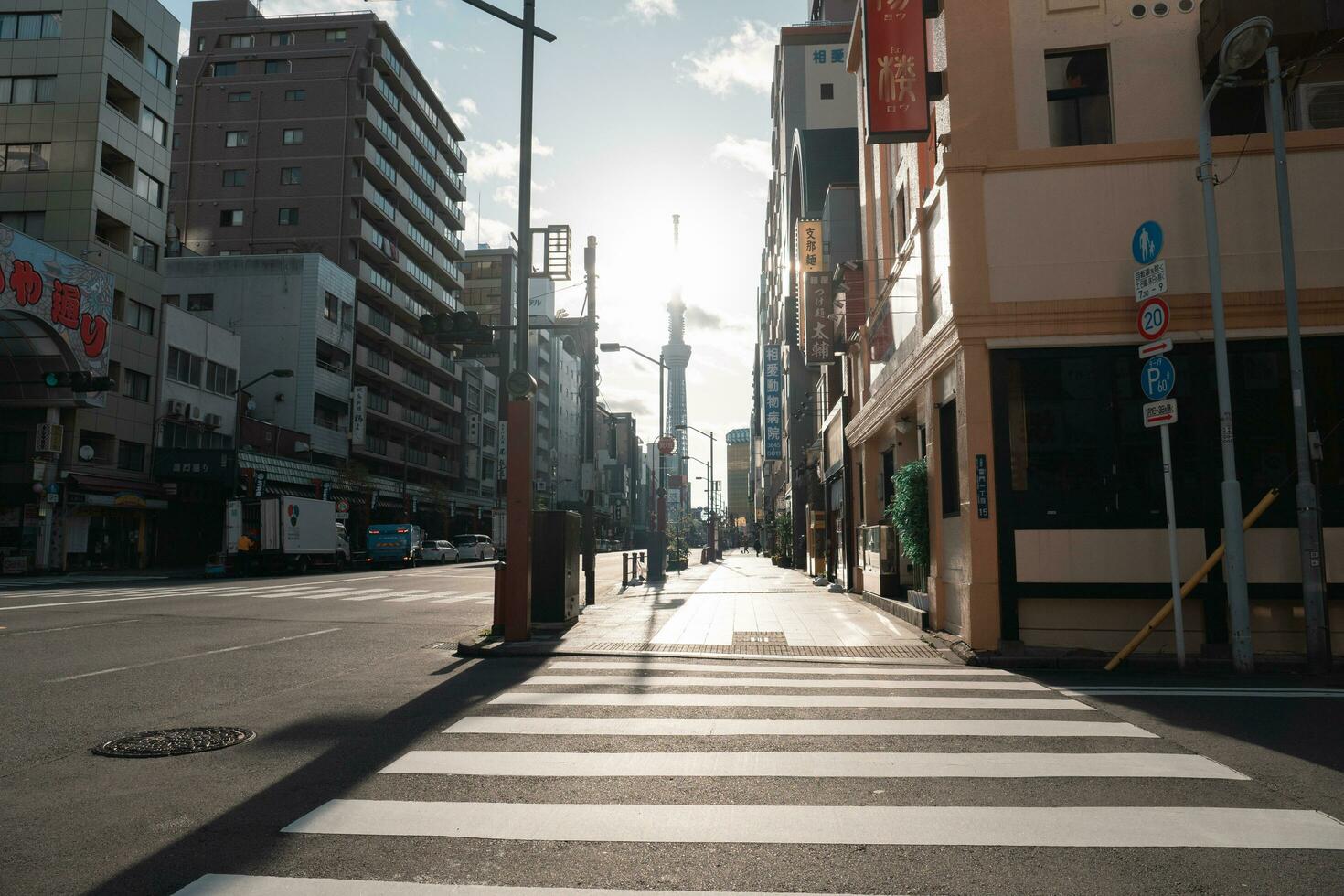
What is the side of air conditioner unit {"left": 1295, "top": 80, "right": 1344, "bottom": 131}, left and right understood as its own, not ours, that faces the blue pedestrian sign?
right

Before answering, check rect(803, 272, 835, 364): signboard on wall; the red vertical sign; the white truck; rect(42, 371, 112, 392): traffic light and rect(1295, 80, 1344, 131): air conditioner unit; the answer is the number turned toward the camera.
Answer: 4

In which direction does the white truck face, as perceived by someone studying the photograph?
facing away from the viewer and to the right of the viewer

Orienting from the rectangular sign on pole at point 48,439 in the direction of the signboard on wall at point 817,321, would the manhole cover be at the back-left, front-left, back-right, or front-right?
front-right

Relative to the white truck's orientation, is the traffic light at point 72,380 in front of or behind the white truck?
behind

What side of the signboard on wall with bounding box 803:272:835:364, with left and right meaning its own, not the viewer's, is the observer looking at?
front

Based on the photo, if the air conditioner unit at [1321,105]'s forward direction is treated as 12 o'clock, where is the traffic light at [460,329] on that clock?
The traffic light is roughly at 2 o'clock from the air conditioner unit.

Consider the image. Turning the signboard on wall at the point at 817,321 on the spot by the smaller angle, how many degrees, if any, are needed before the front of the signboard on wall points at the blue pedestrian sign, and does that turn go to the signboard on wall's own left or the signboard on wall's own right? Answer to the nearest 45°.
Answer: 0° — it already faces it

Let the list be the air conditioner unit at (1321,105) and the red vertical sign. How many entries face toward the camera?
2

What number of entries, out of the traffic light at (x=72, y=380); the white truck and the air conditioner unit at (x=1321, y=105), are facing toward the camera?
2

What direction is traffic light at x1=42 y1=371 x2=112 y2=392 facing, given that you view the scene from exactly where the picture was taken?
facing the viewer

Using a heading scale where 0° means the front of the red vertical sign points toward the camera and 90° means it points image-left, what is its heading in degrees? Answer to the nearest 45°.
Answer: approximately 0°

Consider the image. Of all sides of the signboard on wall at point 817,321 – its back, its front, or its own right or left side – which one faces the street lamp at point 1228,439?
front

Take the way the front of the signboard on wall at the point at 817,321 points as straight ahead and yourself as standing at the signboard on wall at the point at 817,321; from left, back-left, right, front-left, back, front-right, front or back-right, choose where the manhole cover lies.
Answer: front

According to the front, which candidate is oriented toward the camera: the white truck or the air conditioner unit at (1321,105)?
the air conditioner unit
